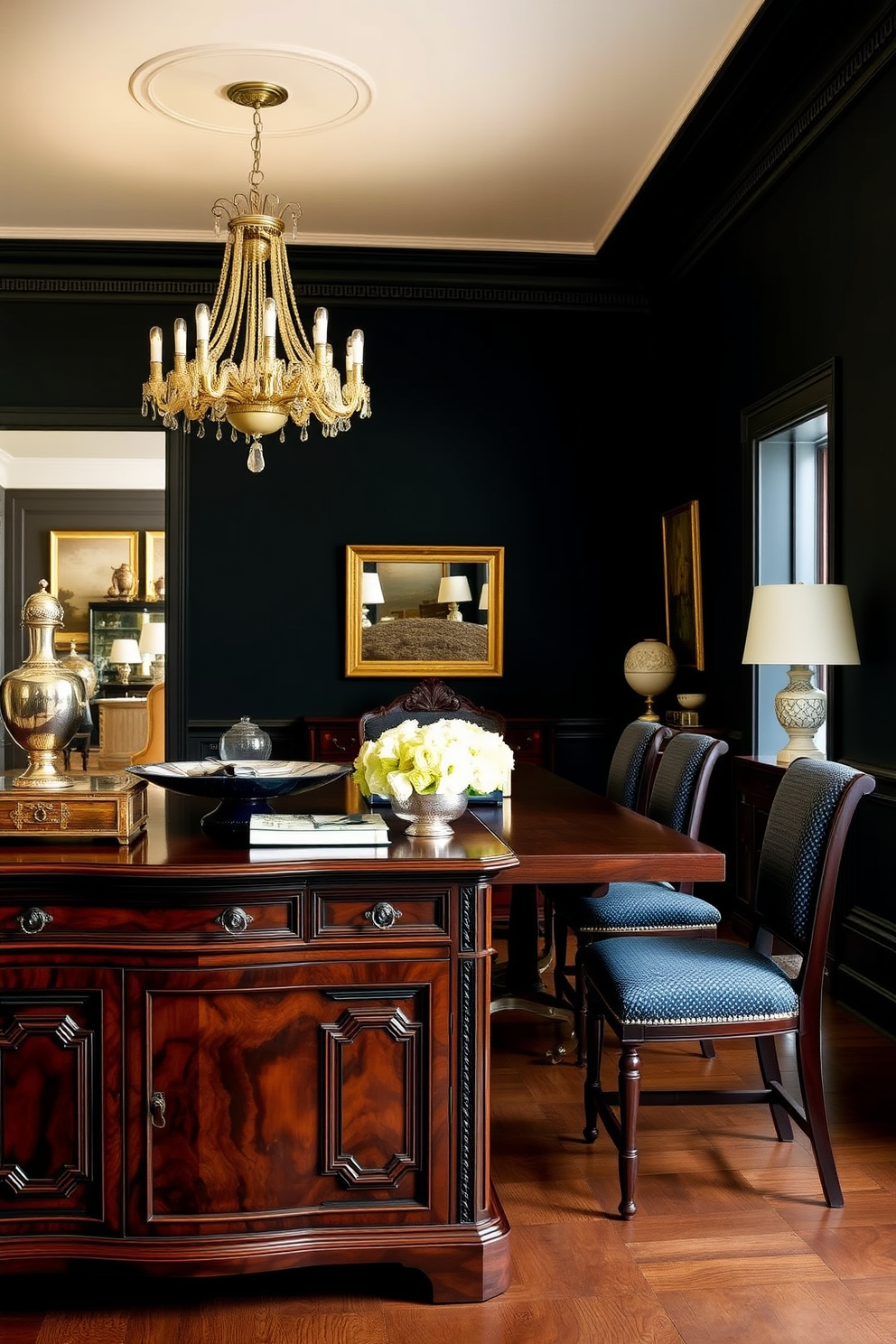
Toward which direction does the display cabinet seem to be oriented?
toward the camera

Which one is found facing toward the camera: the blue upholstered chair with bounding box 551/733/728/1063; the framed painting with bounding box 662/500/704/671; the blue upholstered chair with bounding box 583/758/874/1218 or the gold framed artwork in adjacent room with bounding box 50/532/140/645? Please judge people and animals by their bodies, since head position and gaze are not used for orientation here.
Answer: the gold framed artwork in adjacent room

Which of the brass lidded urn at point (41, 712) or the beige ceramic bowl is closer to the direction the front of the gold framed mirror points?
the brass lidded urn

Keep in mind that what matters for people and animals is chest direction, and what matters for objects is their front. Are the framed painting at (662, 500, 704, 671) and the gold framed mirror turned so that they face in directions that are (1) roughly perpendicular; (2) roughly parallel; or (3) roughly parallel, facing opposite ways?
roughly perpendicular

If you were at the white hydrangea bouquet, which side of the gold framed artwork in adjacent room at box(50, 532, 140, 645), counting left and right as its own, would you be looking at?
front

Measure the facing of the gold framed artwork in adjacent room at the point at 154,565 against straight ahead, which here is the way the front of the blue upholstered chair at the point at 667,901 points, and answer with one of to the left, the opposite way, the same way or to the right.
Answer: to the left

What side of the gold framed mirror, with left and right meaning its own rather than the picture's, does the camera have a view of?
front

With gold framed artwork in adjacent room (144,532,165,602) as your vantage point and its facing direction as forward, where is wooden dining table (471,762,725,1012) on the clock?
The wooden dining table is roughly at 12 o'clock from the gold framed artwork in adjacent room.

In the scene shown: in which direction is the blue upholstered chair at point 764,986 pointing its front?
to the viewer's left

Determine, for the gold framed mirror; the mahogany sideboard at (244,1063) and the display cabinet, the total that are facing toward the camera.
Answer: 3

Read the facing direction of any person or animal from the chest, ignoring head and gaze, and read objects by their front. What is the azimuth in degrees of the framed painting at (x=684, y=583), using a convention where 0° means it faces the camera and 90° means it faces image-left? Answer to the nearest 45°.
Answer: approximately 90°

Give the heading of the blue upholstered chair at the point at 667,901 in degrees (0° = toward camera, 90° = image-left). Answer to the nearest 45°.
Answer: approximately 90°

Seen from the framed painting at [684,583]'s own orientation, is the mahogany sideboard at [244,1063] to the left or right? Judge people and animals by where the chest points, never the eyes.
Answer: on its left

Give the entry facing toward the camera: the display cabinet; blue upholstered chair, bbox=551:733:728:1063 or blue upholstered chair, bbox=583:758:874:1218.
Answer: the display cabinet

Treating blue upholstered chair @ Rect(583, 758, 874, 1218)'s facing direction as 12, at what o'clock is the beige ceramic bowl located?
The beige ceramic bowl is roughly at 3 o'clock from the blue upholstered chair.

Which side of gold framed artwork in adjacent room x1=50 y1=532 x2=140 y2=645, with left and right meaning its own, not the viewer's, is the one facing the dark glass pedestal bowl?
front
